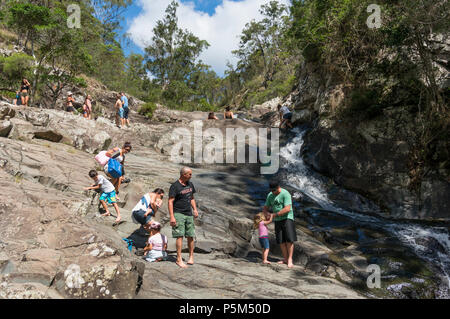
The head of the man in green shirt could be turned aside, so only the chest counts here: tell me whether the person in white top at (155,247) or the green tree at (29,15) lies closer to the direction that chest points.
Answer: the person in white top
